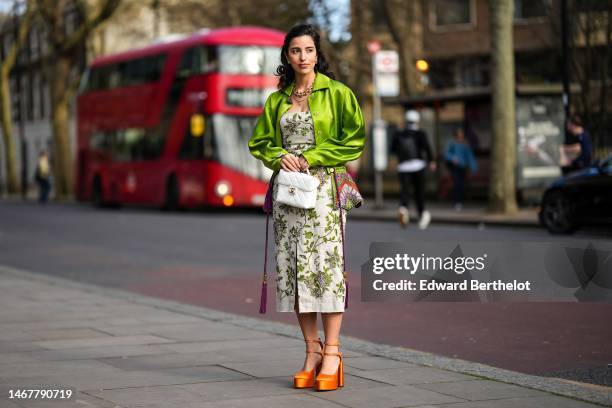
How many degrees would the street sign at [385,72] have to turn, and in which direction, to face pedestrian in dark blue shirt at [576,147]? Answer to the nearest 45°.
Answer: approximately 45° to its left

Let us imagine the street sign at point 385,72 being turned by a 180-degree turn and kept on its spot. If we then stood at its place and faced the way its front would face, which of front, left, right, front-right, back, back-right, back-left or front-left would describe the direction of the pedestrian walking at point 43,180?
front-left

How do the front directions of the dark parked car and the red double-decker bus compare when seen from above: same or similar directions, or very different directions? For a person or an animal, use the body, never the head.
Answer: very different directions

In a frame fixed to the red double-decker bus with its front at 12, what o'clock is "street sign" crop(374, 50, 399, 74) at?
The street sign is roughly at 12 o'clock from the red double-decker bus.

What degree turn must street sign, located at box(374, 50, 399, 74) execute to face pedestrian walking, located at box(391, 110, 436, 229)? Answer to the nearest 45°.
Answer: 0° — it already faces them

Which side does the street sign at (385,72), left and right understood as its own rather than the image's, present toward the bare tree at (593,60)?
left

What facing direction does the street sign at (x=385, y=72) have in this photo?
toward the camera

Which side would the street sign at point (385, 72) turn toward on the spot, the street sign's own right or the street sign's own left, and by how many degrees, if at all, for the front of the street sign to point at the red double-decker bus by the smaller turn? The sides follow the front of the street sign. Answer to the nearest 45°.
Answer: approximately 135° to the street sign's own right

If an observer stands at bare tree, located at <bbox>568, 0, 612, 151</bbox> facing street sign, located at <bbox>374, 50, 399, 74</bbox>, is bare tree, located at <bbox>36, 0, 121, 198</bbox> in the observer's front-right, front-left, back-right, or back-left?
front-right

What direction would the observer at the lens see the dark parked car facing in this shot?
facing to the left of the viewer

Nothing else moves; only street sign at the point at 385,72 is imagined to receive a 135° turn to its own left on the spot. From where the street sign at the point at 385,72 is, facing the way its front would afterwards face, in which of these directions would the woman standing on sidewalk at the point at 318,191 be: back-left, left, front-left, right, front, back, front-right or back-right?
back-right

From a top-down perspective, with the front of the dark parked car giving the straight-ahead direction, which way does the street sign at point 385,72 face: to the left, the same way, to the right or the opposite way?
to the left

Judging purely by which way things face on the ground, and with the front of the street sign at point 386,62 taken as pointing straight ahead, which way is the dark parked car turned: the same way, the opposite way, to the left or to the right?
to the right

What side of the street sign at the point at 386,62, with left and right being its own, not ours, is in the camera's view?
front

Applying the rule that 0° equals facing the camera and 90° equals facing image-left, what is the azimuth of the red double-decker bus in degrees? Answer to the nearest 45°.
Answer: approximately 315°

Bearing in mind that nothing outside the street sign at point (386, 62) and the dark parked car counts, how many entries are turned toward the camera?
1
